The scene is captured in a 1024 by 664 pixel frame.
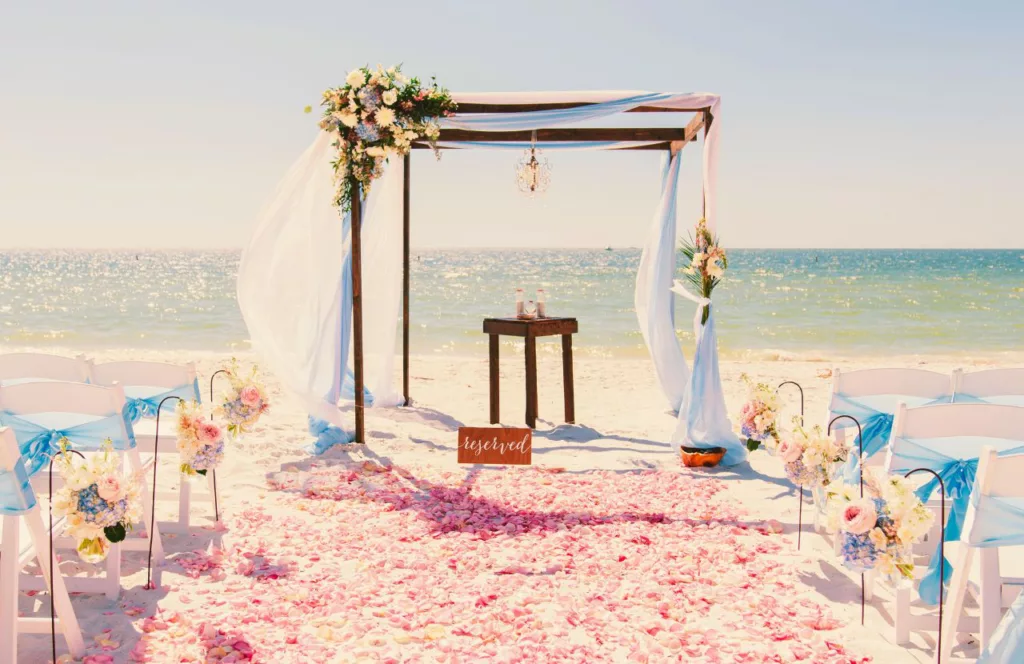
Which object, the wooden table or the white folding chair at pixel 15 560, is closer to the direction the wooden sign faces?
the white folding chair

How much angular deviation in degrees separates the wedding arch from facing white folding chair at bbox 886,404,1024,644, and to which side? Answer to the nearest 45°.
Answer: approximately 45° to its left

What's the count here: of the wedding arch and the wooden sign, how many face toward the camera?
2

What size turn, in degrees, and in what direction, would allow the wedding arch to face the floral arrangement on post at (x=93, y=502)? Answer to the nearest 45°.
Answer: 0° — it already faces it

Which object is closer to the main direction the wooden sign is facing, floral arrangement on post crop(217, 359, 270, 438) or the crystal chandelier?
the floral arrangement on post

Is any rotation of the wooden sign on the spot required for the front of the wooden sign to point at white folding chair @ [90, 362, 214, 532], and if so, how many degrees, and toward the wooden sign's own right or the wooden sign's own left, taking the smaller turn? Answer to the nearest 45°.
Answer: approximately 45° to the wooden sign's own right

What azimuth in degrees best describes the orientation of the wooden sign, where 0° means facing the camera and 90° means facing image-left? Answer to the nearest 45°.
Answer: approximately 0°
